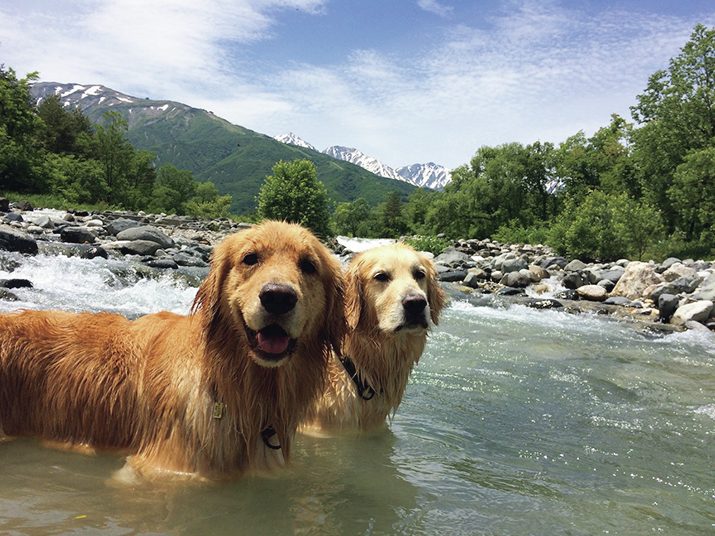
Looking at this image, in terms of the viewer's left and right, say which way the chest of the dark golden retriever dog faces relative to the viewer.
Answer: facing the viewer and to the right of the viewer

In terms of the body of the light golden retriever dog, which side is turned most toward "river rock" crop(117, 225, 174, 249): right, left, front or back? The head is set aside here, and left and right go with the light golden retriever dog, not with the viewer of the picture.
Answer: back

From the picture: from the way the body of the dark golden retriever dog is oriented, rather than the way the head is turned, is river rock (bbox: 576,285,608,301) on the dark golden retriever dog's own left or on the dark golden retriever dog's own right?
on the dark golden retriever dog's own left

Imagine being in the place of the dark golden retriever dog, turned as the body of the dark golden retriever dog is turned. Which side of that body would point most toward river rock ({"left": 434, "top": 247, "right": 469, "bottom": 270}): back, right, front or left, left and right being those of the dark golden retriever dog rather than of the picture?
left

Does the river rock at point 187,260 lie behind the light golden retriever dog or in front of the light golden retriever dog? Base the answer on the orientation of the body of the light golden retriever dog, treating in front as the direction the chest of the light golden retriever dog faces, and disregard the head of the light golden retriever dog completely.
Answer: behind

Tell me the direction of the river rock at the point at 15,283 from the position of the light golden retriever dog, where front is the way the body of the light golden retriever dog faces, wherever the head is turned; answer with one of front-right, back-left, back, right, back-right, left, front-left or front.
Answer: back

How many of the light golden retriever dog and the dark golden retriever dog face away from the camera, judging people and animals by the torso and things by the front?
0

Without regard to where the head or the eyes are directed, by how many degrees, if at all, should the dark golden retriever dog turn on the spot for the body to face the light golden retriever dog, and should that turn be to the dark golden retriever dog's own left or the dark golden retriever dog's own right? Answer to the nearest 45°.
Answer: approximately 90° to the dark golden retriever dog's own left

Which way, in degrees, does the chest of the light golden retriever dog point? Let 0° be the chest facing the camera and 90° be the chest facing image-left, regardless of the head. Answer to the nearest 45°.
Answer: approximately 315°

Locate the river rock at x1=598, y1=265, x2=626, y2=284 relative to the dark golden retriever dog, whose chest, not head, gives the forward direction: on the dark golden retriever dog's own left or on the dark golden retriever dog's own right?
on the dark golden retriever dog's own left
